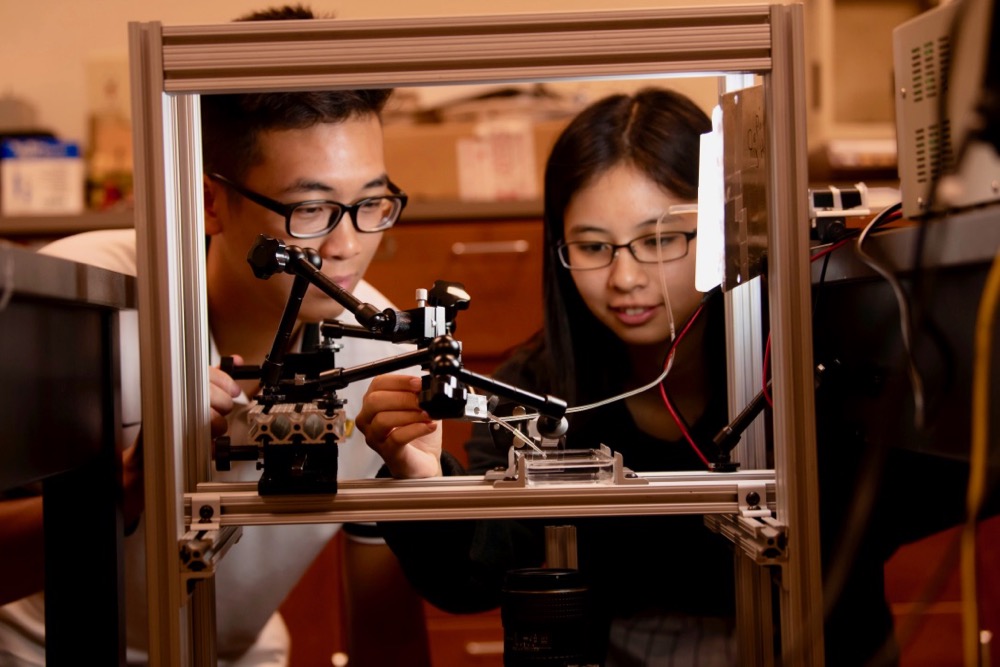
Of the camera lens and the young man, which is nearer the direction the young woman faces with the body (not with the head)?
the camera lens

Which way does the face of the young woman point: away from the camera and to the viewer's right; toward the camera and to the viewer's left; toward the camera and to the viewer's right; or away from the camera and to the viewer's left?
toward the camera and to the viewer's left

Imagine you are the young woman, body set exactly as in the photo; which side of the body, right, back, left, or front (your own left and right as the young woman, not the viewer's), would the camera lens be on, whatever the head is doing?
front

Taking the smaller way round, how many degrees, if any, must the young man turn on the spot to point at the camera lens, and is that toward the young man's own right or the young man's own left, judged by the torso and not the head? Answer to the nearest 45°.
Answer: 0° — they already face it

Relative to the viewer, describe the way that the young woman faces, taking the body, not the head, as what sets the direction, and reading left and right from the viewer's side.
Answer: facing the viewer

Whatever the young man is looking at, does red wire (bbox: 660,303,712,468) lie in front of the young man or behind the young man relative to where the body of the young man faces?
in front

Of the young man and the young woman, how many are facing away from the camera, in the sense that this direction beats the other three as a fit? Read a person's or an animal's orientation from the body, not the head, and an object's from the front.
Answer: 0

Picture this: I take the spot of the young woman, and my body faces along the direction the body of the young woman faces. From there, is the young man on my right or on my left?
on my right

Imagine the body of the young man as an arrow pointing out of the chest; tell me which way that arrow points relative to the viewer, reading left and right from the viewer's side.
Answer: facing the viewer and to the right of the viewer
